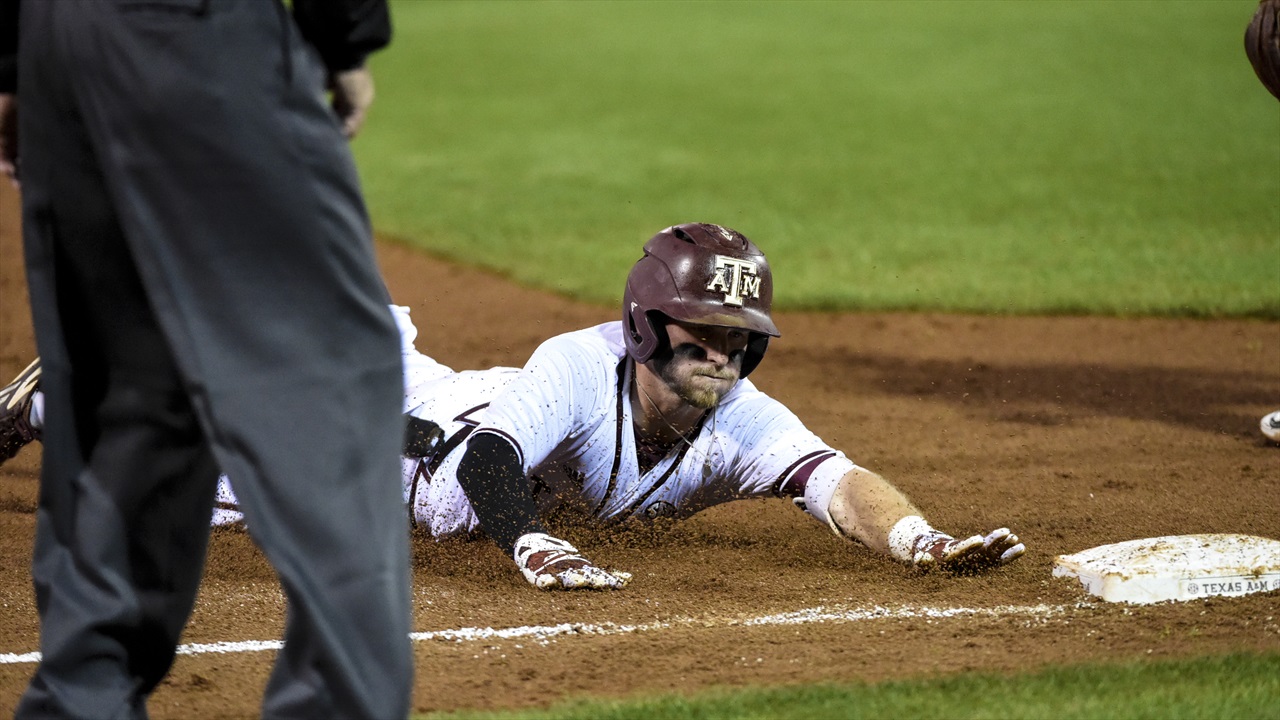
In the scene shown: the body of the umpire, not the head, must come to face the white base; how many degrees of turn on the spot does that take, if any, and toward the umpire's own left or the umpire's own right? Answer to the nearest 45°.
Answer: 0° — they already face it

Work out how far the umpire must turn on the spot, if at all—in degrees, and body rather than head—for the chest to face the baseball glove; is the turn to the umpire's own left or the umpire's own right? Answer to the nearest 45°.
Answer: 0° — they already face it

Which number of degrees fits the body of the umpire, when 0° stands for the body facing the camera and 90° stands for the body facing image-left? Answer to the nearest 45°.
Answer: approximately 225°

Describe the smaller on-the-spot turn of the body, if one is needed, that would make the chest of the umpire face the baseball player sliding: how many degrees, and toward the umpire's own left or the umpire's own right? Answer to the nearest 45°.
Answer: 0° — they already face them

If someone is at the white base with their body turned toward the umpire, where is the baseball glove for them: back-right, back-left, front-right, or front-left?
back-right

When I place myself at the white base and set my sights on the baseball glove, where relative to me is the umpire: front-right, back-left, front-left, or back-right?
back-left
